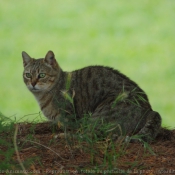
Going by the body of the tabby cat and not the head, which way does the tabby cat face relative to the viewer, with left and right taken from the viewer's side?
facing to the left of the viewer
